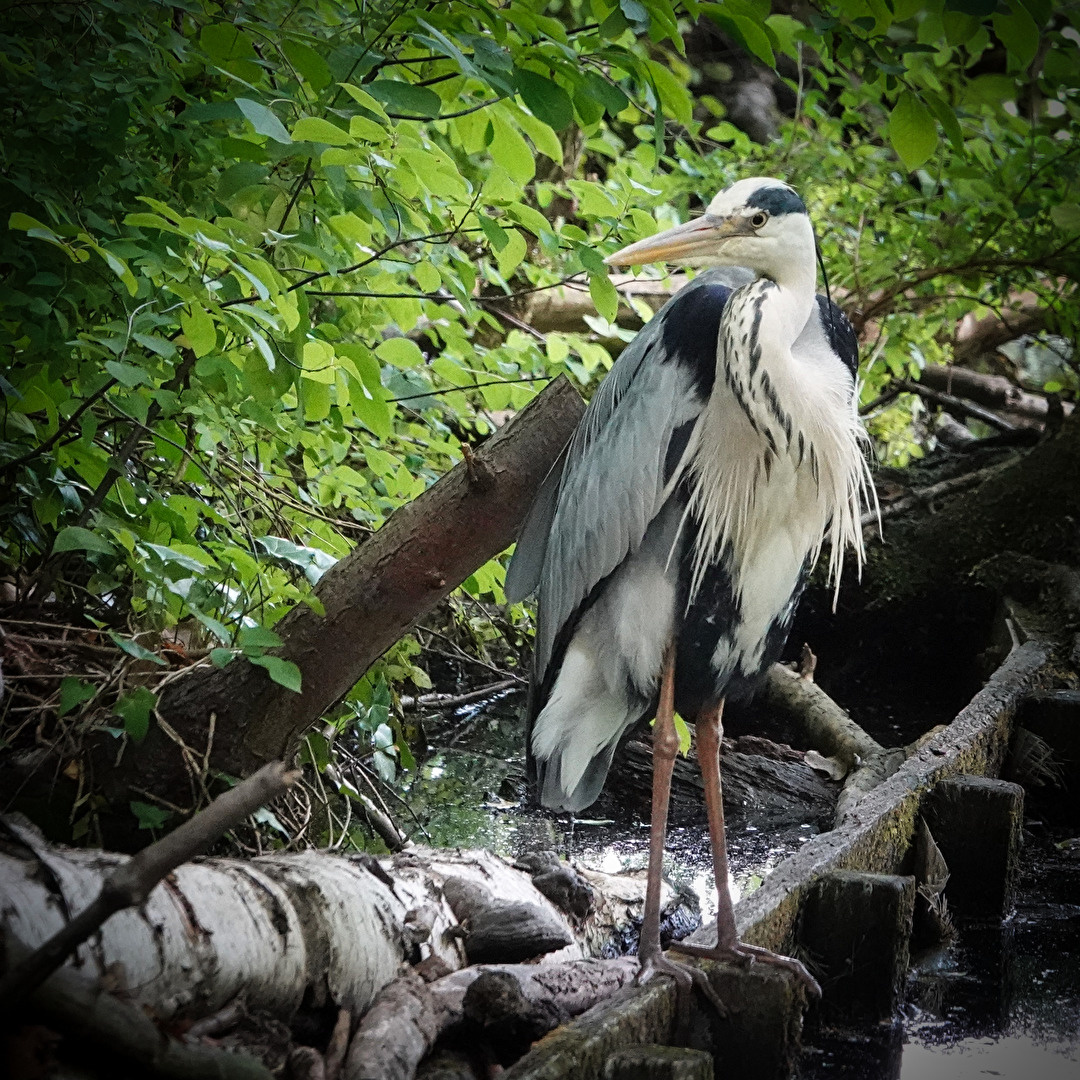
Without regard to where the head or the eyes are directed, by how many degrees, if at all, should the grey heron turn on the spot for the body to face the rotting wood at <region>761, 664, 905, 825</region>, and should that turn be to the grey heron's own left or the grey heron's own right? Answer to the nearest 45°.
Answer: approximately 135° to the grey heron's own left

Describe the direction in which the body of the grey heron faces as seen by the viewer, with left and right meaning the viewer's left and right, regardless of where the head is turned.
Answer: facing the viewer and to the right of the viewer

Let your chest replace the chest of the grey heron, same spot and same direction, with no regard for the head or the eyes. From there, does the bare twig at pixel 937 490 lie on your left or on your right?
on your left

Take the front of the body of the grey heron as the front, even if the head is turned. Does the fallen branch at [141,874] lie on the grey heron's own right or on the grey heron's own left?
on the grey heron's own right

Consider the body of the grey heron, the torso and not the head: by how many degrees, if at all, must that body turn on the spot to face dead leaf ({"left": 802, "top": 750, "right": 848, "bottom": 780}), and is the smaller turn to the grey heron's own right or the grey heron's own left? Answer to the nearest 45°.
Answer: approximately 135° to the grey heron's own left

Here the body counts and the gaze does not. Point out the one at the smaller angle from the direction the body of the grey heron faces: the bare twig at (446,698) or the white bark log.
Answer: the white bark log

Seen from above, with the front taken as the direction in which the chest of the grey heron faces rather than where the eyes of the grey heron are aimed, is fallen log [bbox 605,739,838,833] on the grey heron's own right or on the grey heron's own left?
on the grey heron's own left

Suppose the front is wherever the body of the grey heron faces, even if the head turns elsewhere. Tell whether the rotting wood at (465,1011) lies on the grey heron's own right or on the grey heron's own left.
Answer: on the grey heron's own right
